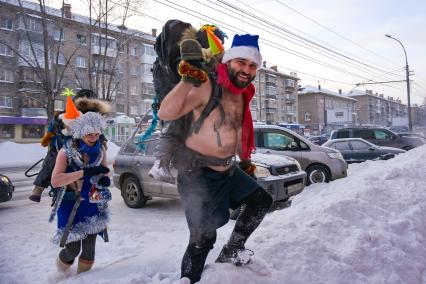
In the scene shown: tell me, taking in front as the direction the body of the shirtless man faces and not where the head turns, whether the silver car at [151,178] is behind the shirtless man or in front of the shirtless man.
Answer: behind

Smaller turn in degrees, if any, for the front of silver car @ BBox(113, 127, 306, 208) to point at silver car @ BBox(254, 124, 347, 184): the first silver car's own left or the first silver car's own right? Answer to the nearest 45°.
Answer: approximately 90° to the first silver car's own left

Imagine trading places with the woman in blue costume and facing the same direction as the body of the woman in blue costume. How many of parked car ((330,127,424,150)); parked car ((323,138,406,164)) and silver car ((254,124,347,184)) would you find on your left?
3

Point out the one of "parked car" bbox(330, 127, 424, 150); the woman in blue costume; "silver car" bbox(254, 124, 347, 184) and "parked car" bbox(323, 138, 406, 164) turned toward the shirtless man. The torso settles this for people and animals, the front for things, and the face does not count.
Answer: the woman in blue costume

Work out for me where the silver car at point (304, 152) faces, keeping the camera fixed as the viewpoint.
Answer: facing to the right of the viewer

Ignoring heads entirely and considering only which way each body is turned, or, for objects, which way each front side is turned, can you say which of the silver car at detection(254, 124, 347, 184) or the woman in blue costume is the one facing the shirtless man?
the woman in blue costume

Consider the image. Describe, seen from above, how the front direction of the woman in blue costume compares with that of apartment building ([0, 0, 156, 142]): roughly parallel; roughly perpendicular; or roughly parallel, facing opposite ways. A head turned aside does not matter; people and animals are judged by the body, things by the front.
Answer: roughly parallel

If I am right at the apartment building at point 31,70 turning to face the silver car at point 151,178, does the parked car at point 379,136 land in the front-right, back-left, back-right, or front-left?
front-left

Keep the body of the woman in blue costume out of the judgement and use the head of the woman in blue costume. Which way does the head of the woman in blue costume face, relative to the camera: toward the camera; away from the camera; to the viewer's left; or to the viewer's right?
toward the camera

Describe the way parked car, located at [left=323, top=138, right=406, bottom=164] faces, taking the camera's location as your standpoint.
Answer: facing to the right of the viewer

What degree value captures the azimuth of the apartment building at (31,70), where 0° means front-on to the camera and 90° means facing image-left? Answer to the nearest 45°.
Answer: approximately 315°

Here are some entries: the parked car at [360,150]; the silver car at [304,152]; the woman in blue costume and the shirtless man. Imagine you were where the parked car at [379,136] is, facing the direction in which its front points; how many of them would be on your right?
4

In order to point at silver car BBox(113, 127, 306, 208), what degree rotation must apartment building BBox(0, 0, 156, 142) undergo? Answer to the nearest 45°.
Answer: approximately 45° to its right

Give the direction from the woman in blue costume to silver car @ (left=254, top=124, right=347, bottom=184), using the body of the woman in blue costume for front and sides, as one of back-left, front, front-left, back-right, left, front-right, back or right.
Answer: left
